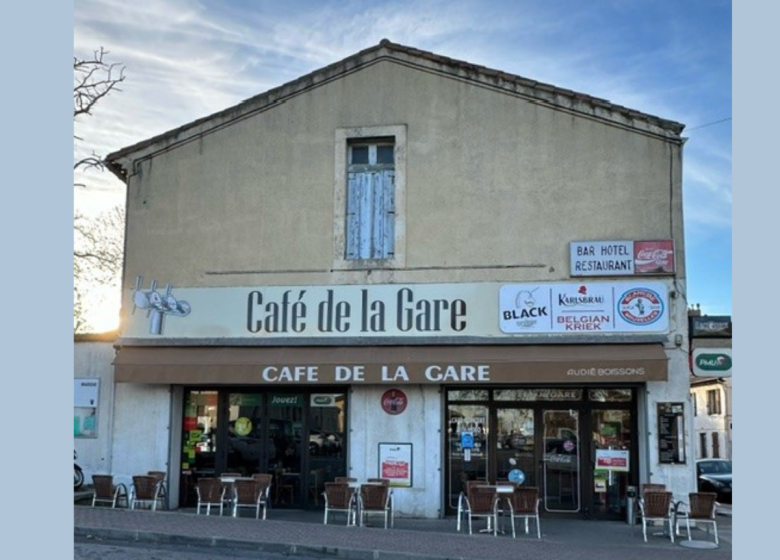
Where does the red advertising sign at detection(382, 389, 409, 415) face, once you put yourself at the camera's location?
facing the viewer

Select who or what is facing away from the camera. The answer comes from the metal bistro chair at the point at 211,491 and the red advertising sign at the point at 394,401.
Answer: the metal bistro chair

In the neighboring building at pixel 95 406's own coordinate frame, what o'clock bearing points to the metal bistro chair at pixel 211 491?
The metal bistro chair is roughly at 11 o'clock from the neighboring building.

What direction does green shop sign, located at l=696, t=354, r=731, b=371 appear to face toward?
toward the camera

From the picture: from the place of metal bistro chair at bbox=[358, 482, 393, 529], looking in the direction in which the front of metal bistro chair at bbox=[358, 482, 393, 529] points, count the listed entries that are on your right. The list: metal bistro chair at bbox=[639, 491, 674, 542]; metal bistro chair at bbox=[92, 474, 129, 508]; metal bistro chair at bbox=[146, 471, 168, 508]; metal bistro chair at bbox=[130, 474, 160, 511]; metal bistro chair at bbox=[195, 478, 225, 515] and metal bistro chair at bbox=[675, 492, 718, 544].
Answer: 2

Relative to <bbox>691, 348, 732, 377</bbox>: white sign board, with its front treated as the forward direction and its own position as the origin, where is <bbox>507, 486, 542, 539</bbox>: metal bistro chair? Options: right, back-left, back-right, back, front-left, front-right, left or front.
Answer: front-right

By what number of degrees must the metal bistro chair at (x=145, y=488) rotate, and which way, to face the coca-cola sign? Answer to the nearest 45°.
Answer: approximately 90° to its right

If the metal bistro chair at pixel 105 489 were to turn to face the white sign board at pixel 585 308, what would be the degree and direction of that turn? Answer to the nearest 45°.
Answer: approximately 45° to its right

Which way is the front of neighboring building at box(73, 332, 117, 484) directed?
toward the camera

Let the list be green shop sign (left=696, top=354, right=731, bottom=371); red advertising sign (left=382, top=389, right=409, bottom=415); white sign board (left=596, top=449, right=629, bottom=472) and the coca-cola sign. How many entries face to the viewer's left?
0

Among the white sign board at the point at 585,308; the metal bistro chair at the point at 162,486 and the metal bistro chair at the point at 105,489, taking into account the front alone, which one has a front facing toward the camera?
the white sign board
